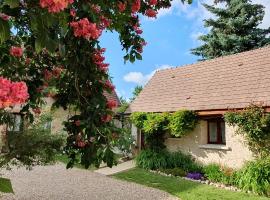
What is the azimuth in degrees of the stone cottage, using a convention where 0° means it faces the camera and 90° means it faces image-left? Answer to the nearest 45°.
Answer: approximately 45°

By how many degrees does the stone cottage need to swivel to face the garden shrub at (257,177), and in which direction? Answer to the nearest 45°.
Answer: approximately 45° to its left
